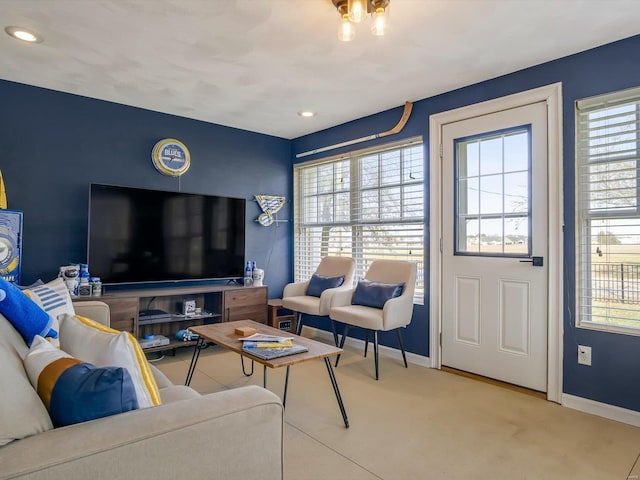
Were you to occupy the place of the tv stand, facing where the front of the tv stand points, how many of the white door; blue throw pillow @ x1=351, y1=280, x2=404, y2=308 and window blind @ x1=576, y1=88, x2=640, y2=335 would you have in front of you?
3

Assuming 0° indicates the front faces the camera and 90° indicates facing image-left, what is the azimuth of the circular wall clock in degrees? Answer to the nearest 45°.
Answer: approximately 315°

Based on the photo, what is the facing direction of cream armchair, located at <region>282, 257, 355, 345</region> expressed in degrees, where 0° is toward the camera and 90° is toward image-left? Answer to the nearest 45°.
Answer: approximately 45°

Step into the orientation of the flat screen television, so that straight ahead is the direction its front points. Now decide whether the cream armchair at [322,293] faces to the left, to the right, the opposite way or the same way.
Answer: to the right

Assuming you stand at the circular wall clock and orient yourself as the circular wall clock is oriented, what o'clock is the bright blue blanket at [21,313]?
The bright blue blanket is roughly at 2 o'clock from the circular wall clock.
